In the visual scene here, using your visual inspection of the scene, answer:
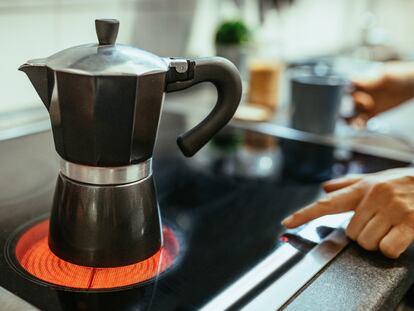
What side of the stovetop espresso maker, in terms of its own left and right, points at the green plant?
right

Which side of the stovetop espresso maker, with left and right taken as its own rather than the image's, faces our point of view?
left
